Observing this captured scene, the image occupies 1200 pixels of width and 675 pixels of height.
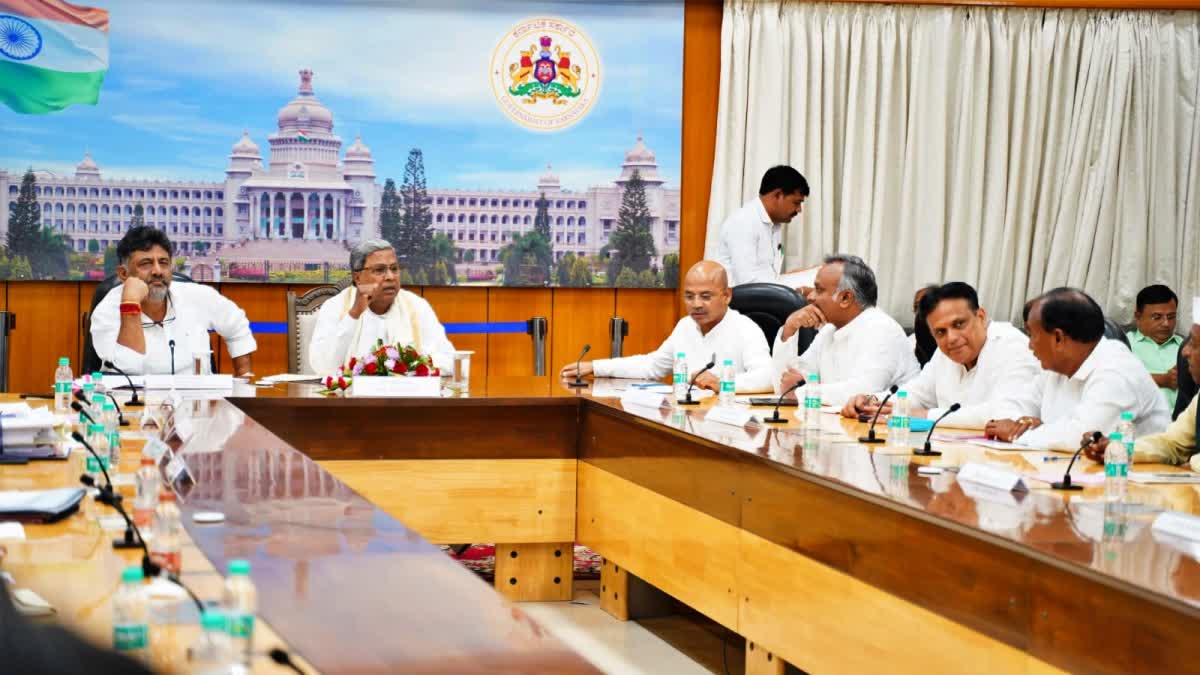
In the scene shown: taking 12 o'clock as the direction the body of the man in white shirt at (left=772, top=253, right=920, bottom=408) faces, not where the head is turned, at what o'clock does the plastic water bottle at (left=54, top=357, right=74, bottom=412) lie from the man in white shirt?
The plastic water bottle is roughly at 11 o'clock from the man in white shirt.

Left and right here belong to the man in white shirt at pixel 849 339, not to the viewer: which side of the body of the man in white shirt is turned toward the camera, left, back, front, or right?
left

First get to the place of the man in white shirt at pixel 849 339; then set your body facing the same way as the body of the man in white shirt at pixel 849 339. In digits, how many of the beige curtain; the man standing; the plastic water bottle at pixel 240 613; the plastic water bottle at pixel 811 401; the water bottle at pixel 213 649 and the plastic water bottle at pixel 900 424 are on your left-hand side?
4

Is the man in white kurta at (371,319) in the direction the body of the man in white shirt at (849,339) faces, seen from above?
yes

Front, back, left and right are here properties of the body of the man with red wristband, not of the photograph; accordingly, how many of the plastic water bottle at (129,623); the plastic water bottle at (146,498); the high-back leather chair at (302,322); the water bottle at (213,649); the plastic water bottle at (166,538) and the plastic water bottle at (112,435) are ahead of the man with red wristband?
5

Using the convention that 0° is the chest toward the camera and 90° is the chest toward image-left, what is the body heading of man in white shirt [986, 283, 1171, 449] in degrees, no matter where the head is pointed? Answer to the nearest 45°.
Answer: approximately 90°

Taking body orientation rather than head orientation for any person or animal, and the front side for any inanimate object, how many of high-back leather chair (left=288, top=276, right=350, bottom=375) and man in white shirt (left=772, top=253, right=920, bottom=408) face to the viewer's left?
1

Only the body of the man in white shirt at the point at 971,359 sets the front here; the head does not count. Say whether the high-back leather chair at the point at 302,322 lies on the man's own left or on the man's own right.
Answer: on the man's own right

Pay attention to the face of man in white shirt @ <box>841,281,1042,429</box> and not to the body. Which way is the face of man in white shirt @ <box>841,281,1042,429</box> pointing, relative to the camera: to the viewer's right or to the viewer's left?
to the viewer's left

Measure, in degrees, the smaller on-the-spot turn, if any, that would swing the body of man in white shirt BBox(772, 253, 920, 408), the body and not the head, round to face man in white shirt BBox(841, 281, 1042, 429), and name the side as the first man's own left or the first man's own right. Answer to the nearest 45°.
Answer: approximately 135° to the first man's own left

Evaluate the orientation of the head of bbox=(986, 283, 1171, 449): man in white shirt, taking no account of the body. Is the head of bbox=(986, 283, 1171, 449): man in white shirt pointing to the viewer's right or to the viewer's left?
to the viewer's left
